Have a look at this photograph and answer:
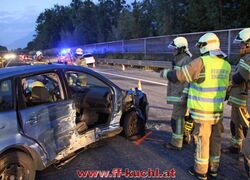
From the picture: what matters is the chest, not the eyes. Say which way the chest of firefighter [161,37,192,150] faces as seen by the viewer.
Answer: to the viewer's left

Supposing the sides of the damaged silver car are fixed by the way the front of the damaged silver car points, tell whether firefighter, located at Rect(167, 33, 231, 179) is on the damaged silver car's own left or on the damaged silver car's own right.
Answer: on the damaged silver car's own right

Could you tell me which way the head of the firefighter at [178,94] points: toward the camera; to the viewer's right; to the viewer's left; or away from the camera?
to the viewer's left

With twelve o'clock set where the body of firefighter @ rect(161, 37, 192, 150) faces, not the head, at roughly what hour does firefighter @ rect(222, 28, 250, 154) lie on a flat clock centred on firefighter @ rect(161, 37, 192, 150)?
firefighter @ rect(222, 28, 250, 154) is roughly at 6 o'clock from firefighter @ rect(161, 37, 192, 150).

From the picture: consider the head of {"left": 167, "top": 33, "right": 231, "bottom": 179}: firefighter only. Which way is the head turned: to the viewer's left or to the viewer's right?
to the viewer's left

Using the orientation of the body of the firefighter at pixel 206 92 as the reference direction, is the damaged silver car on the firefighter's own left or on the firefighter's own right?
on the firefighter's own left

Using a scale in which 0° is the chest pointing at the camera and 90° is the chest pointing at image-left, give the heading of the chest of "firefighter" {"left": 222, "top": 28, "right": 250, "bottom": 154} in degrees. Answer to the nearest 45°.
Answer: approximately 90°

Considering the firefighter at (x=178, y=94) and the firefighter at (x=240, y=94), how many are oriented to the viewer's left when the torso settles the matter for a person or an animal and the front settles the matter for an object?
2

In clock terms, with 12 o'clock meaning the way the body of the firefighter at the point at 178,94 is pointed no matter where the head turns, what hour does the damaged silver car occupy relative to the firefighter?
The damaged silver car is roughly at 11 o'clock from the firefighter.

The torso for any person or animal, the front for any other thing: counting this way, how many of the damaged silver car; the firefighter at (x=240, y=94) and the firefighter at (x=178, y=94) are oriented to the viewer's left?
2

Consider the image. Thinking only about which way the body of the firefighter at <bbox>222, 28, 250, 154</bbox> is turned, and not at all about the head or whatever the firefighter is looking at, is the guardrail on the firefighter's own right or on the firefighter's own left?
on the firefighter's own right

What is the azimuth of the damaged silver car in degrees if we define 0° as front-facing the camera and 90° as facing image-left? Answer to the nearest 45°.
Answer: approximately 225°

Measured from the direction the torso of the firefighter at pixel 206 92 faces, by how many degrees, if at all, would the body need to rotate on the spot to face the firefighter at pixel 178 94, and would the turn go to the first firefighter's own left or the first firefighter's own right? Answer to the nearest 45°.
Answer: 0° — they already face them

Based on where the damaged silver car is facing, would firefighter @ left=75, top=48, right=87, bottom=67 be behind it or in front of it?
in front
